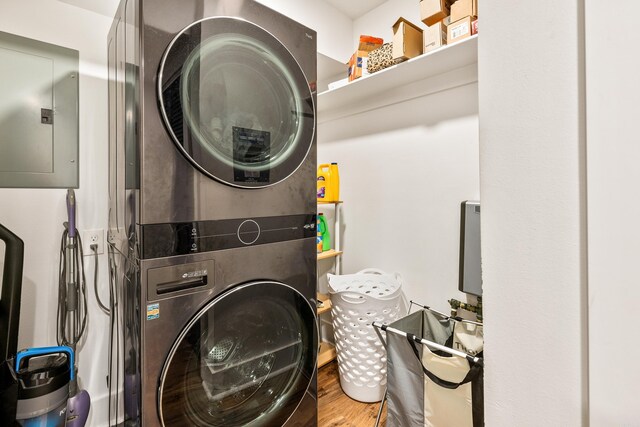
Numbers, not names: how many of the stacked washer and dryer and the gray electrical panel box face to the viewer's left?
0

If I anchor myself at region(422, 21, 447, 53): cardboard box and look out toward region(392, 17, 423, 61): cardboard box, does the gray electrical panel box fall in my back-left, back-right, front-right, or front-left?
front-left

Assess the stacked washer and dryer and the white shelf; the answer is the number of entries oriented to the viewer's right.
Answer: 0

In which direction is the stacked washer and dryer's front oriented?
toward the camera

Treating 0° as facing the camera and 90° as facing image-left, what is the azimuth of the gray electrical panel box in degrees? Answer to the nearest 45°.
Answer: approximately 315°

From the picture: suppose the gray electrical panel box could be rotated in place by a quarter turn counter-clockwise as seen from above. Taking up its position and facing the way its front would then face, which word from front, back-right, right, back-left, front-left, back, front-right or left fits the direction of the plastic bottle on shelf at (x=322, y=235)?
front-right

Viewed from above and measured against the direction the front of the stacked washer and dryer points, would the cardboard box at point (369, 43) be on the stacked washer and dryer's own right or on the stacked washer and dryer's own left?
on the stacked washer and dryer's own left

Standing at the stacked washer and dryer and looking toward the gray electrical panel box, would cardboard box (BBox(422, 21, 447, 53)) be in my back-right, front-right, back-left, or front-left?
back-right

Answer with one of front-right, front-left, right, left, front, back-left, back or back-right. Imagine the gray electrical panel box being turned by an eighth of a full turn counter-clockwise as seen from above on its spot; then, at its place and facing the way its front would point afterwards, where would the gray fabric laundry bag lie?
front-right

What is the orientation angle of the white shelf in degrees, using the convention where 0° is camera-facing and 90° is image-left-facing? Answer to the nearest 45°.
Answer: approximately 45°

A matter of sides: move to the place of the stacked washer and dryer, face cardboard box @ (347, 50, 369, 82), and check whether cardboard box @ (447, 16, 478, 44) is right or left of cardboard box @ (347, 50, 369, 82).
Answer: right
